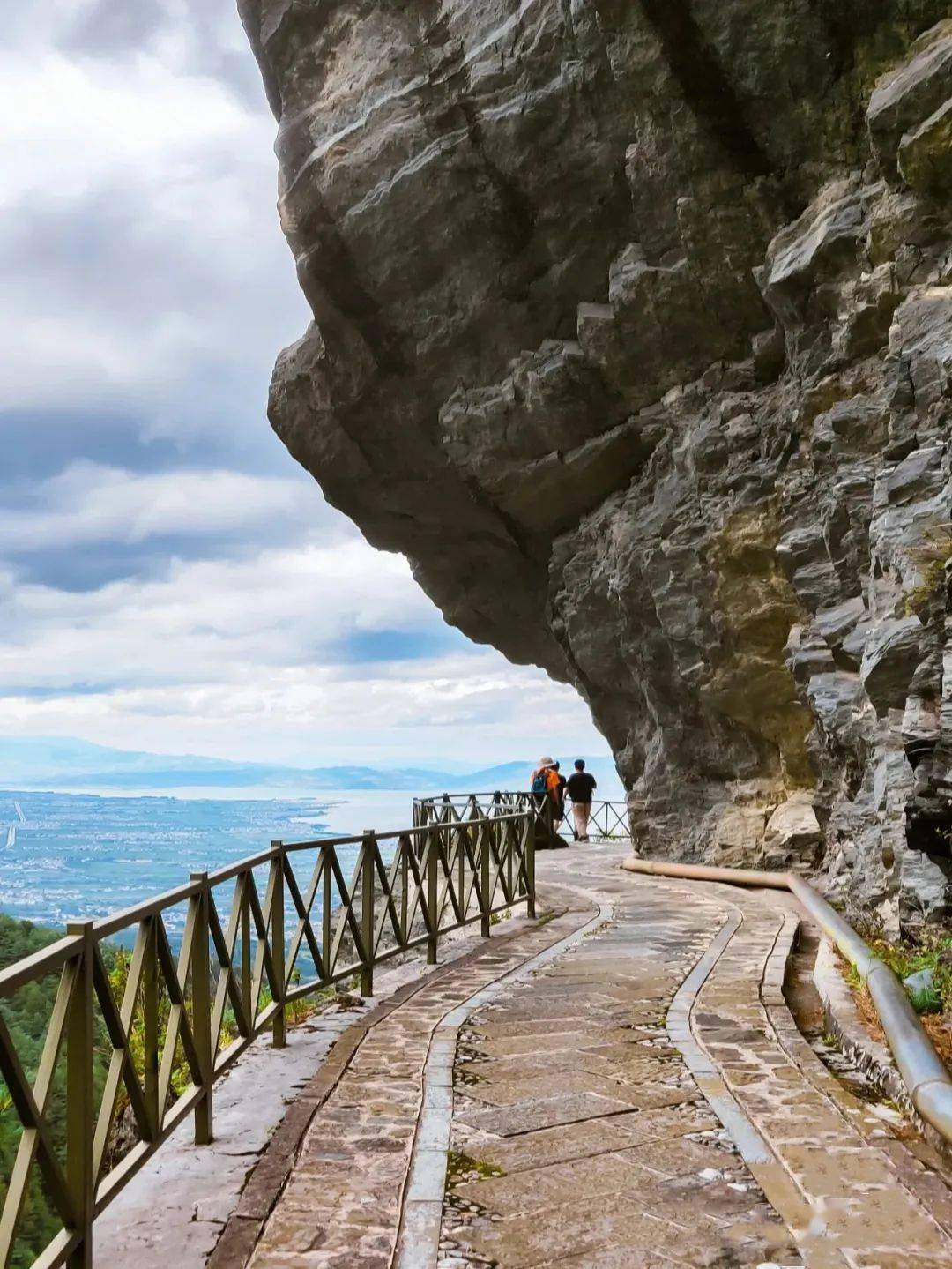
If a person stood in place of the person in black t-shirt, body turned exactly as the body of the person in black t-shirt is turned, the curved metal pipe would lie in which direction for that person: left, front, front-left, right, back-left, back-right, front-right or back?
back

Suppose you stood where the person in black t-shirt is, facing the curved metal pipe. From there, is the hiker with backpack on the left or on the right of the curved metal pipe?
right

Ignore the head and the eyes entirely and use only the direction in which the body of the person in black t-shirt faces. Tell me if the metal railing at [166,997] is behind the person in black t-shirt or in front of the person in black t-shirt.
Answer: behind

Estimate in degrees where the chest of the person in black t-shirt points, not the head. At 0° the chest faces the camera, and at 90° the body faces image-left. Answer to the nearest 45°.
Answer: approximately 180°
